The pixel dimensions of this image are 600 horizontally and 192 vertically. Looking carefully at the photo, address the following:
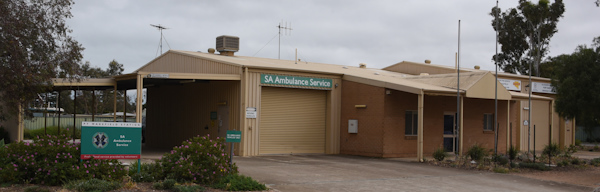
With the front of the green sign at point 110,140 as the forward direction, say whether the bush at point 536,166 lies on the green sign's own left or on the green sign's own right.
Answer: on the green sign's own left

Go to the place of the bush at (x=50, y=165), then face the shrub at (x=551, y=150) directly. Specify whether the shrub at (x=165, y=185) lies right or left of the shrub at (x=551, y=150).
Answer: right

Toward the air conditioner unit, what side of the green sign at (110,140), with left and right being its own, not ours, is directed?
back

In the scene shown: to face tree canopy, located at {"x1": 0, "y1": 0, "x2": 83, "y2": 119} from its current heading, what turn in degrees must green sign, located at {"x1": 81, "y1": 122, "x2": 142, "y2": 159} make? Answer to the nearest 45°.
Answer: approximately 135° to its right

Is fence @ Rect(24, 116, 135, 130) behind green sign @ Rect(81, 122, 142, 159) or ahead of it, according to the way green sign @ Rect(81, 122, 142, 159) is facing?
behind

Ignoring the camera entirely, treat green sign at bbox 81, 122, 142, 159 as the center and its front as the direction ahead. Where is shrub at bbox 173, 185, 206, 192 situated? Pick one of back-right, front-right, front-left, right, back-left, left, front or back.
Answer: front-left

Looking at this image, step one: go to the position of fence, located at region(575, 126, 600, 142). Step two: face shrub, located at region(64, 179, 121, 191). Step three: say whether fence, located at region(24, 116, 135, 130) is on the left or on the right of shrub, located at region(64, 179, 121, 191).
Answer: right

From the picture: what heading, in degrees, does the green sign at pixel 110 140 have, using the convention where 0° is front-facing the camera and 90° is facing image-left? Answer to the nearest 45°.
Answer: approximately 0°
